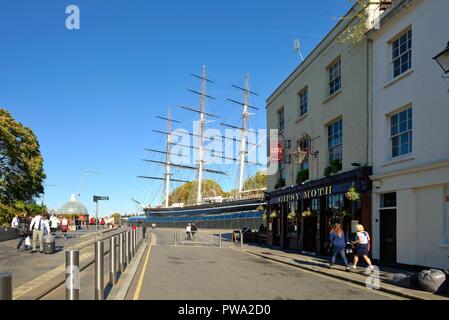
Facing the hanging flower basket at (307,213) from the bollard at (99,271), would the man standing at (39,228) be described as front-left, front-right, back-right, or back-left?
front-left

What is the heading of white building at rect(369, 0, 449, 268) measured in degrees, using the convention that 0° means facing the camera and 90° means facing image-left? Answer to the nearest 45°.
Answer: approximately 45°

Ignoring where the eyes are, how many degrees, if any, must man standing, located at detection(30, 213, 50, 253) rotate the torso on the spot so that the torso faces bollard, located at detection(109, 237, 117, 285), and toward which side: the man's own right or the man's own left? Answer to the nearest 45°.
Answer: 0° — they already face it

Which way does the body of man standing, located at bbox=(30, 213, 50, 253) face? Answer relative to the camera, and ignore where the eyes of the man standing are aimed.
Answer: toward the camera

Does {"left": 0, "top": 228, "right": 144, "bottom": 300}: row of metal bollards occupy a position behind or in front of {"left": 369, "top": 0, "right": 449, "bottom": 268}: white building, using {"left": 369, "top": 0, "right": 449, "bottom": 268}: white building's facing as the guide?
in front

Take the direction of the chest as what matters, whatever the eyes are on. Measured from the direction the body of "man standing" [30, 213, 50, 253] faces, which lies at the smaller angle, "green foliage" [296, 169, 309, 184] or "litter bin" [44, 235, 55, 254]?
the litter bin

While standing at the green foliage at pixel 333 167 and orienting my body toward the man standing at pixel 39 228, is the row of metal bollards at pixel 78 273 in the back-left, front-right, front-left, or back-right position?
front-left

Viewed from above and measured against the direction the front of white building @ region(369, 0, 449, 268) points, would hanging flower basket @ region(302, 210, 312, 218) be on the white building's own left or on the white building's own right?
on the white building's own right
